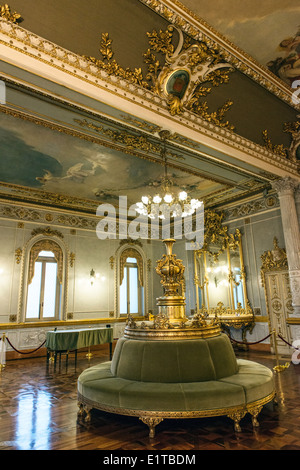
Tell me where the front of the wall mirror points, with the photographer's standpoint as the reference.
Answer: facing the viewer and to the left of the viewer

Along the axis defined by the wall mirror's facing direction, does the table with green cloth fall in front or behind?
in front
